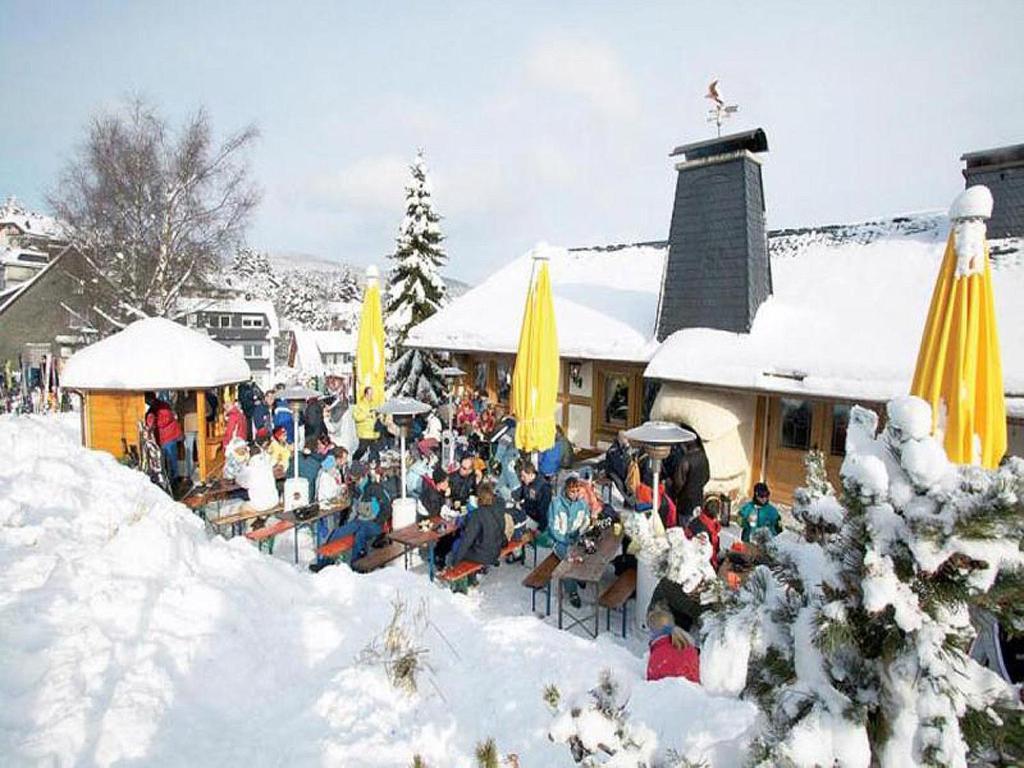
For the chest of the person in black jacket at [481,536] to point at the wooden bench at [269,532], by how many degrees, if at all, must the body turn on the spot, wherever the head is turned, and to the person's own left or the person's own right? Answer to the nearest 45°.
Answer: approximately 45° to the person's own left

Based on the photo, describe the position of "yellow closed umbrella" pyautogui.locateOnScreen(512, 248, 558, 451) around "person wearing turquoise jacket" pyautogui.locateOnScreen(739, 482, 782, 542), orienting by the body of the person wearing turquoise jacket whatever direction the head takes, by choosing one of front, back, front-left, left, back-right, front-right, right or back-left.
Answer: right

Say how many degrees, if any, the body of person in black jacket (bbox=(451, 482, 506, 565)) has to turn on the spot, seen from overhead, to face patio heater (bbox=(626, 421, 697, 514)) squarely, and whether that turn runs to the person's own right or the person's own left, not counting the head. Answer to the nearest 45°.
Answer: approximately 135° to the person's own right

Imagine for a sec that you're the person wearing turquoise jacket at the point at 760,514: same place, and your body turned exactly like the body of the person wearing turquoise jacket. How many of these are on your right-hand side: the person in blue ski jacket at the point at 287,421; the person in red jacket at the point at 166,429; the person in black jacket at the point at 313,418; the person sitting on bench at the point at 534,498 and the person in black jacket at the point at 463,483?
5

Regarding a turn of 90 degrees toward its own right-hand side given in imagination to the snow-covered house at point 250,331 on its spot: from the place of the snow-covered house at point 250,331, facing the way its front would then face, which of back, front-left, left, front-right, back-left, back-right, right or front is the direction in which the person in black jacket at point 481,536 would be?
left

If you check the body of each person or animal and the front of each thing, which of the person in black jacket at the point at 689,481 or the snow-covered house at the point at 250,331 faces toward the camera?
the snow-covered house

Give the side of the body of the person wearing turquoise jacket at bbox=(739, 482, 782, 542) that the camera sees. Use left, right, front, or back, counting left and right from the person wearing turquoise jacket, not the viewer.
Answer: front

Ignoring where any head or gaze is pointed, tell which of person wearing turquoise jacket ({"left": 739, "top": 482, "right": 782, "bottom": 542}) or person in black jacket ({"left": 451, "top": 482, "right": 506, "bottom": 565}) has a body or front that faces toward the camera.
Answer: the person wearing turquoise jacket

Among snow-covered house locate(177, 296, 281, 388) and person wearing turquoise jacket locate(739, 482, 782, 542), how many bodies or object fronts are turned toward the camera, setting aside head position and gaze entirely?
2

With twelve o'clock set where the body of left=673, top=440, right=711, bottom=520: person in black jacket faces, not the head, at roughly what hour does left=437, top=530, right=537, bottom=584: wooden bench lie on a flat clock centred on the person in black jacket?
The wooden bench is roughly at 9 o'clock from the person in black jacket.

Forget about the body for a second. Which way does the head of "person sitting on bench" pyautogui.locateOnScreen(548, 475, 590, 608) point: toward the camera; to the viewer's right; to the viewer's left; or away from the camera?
toward the camera

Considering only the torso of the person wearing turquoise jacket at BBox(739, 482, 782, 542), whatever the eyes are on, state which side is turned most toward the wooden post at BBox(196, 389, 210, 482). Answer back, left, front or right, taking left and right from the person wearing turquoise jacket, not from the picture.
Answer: right

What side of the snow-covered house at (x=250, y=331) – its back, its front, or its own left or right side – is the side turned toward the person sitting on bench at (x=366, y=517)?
front

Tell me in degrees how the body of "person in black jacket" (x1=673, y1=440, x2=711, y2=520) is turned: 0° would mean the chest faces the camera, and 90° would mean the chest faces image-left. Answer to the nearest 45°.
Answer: approximately 135°

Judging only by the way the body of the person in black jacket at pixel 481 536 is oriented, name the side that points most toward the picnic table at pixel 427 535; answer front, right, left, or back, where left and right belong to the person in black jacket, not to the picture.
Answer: front

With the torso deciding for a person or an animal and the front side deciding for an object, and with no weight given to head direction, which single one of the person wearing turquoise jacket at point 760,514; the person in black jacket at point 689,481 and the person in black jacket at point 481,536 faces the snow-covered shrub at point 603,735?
the person wearing turquoise jacket

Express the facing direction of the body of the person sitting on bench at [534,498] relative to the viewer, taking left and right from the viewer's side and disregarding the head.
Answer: facing the viewer and to the left of the viewer

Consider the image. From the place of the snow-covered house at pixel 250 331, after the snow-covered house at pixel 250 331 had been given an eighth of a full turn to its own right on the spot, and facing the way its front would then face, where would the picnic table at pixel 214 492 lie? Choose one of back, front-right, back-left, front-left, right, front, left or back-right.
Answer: front-left

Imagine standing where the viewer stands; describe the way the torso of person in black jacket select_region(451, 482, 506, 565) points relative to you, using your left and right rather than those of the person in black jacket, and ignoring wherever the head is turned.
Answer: facing away from the viewer and to the left of the viewer

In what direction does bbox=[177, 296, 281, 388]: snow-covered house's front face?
toward the camera

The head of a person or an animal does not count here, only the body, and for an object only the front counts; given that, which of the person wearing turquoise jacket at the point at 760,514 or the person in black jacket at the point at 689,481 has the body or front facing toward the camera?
the person wearing turquoise jacket
